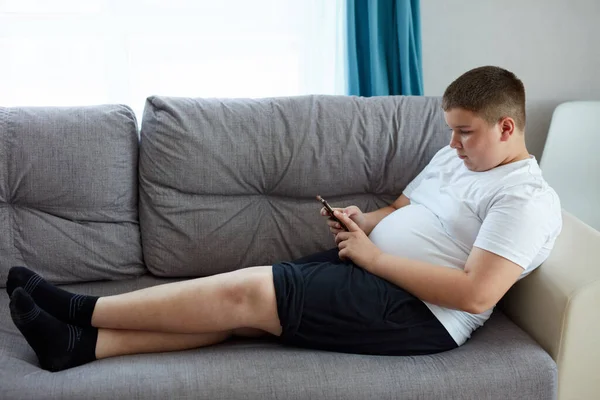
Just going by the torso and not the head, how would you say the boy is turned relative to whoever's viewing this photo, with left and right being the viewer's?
facing to the left of the viewer

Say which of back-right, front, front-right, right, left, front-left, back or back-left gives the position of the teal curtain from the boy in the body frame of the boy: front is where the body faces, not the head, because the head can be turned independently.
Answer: right
